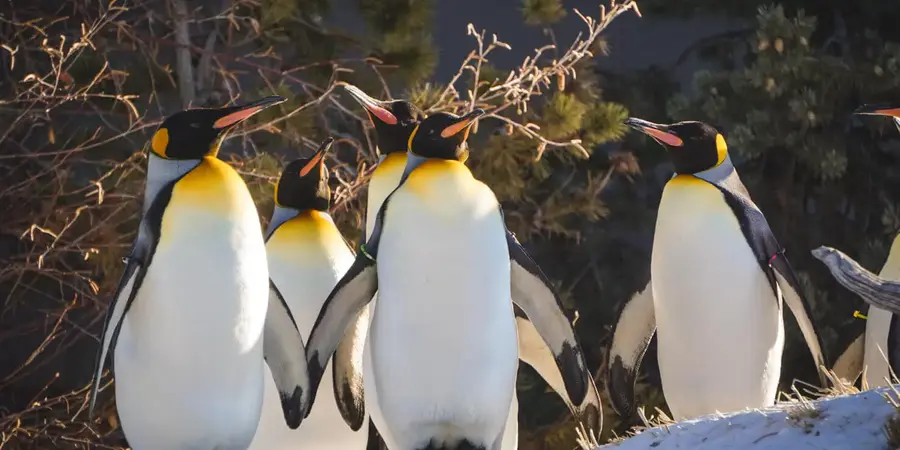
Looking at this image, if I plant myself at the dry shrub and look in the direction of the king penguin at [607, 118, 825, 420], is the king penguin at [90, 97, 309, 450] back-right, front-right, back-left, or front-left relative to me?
front-right

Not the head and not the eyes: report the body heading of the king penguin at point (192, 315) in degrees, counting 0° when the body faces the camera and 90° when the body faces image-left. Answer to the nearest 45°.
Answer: approximately 315°

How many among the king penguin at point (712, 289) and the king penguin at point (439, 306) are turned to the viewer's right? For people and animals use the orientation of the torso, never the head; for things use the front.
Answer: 0

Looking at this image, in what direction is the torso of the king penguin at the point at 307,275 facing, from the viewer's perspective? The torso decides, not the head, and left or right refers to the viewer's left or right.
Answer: facing the viewer and to the right of the viewer

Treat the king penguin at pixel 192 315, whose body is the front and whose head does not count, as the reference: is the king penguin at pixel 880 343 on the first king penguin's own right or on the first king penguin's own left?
on the first king penguin's own left

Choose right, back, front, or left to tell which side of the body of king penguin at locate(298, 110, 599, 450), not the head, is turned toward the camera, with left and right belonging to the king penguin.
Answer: front

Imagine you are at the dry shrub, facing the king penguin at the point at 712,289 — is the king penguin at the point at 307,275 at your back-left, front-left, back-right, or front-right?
front-right

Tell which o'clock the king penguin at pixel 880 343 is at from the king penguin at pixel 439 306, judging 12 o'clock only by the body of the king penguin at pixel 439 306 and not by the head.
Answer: the king penguin at pixel 880 343 is roughly at 8 o'clock from the king penguin at pixel 439 306.

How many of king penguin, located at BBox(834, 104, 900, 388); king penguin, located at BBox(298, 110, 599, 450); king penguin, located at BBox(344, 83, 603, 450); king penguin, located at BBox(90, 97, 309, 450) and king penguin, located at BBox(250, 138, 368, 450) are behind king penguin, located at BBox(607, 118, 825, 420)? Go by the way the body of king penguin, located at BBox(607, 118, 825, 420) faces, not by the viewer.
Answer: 1

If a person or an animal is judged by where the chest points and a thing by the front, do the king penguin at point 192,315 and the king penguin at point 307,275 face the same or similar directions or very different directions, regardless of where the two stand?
same or similar directions

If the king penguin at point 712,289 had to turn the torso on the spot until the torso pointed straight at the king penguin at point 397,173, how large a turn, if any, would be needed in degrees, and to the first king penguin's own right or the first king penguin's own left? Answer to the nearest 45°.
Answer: approximately 45° to the first king penguin's own right

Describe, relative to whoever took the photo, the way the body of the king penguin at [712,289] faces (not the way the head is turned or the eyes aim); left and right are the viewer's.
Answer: facing the viewer and to the left of the viewer

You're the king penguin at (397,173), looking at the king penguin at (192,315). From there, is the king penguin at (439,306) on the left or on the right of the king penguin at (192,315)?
left
